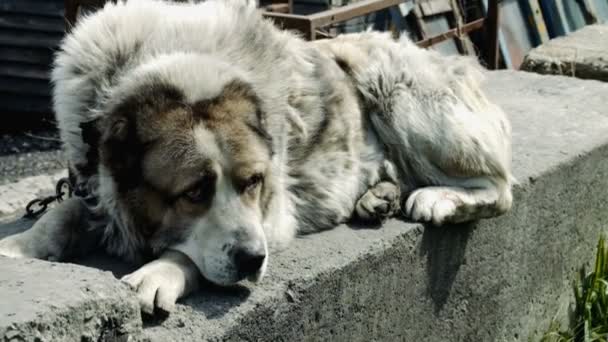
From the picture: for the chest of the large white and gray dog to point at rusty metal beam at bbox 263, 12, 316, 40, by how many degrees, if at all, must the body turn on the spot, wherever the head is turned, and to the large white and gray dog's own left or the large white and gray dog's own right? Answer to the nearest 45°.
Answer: approximately 135° to the large white and gray dog's own right

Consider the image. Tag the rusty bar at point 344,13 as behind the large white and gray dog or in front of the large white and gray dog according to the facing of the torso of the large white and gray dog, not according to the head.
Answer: behind

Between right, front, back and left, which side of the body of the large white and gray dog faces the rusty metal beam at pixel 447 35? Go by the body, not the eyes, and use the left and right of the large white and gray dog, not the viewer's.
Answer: back

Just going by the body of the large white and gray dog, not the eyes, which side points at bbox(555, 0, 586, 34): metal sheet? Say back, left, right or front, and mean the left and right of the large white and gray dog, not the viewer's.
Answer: back

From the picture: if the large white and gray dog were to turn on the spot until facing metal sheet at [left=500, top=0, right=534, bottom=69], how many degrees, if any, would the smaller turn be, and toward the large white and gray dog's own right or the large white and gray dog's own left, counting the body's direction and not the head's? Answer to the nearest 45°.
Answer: approximately 180°

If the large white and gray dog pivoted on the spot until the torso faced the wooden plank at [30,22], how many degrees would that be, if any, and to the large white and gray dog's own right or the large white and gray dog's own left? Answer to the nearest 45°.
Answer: approximately 135° to the large white and gray dog's own right

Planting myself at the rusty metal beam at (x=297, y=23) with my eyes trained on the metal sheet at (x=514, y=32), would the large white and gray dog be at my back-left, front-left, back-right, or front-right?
back-right

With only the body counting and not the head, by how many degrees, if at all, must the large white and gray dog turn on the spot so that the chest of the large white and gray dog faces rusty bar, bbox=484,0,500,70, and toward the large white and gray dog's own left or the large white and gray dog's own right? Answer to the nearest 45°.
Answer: approximately 180°

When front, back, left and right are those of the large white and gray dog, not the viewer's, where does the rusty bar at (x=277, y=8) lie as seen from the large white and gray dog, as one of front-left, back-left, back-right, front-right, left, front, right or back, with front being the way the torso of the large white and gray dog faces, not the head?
back-right

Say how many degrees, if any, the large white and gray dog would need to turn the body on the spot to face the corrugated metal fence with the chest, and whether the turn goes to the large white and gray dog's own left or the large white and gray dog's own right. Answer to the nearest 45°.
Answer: approximately 135° to the large white and gray dog's own right

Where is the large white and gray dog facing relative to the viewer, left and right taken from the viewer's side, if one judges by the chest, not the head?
facing the viewer and to the left of the viewer
